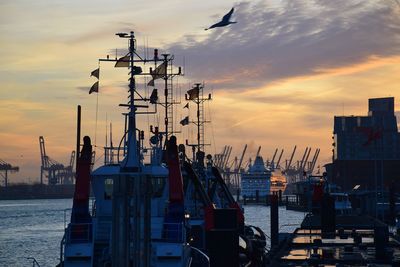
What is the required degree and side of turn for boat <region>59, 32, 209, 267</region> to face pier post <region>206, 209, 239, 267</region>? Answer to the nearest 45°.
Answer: approximately 90° to its right

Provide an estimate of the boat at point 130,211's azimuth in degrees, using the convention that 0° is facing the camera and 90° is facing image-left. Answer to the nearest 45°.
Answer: approximately 180°
